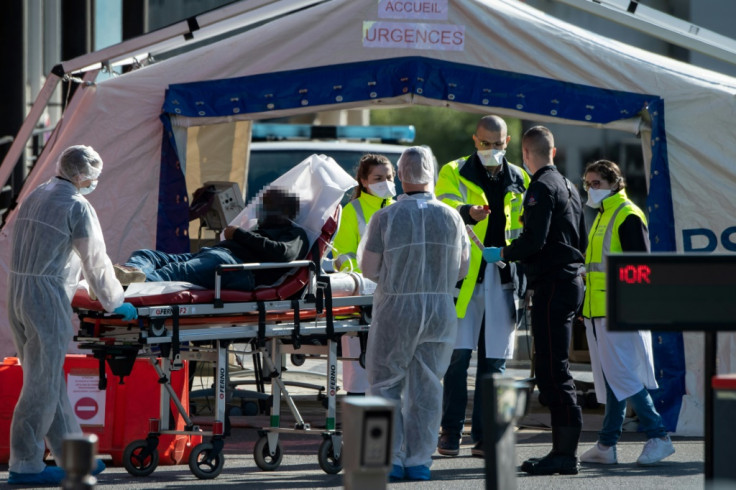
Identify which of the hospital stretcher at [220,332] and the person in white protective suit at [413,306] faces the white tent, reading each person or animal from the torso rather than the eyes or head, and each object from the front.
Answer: the person in white protective suit

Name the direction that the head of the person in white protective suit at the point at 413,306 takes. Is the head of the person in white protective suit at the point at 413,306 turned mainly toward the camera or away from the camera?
away from the camera

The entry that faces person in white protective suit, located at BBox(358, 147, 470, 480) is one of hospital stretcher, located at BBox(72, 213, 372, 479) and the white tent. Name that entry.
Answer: the white tent

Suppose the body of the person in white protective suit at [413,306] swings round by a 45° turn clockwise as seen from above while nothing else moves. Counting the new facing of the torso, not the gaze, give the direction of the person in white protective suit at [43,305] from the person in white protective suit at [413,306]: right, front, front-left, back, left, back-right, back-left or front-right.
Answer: back-left

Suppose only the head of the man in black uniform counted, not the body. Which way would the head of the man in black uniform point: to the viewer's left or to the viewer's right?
to the viewer's left

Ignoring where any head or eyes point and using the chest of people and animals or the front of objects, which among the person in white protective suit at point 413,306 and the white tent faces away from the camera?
the person in white protective suit

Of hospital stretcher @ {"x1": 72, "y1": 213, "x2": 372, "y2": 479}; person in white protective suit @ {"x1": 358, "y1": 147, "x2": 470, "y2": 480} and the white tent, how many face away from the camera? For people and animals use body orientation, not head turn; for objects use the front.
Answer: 1

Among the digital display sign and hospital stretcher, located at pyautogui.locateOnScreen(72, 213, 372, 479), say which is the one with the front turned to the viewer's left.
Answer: the hospital stretcher

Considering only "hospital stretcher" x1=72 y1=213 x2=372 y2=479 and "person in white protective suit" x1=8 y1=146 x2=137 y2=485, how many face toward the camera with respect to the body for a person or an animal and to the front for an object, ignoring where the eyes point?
0

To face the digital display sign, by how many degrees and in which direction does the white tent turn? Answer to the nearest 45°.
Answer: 0° — it already faces it

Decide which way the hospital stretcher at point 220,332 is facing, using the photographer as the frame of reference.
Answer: facing to the left of the viewer

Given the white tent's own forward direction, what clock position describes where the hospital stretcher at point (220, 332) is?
The hospital stretcher is roughly at 1 o'clock from the white tent.

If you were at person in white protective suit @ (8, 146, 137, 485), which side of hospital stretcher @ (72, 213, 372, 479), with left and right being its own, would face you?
front

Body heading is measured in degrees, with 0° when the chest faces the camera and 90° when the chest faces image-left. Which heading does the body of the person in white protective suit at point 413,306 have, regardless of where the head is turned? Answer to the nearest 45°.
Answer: approximately 180°

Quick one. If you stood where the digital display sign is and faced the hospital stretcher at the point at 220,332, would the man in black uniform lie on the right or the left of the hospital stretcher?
right
